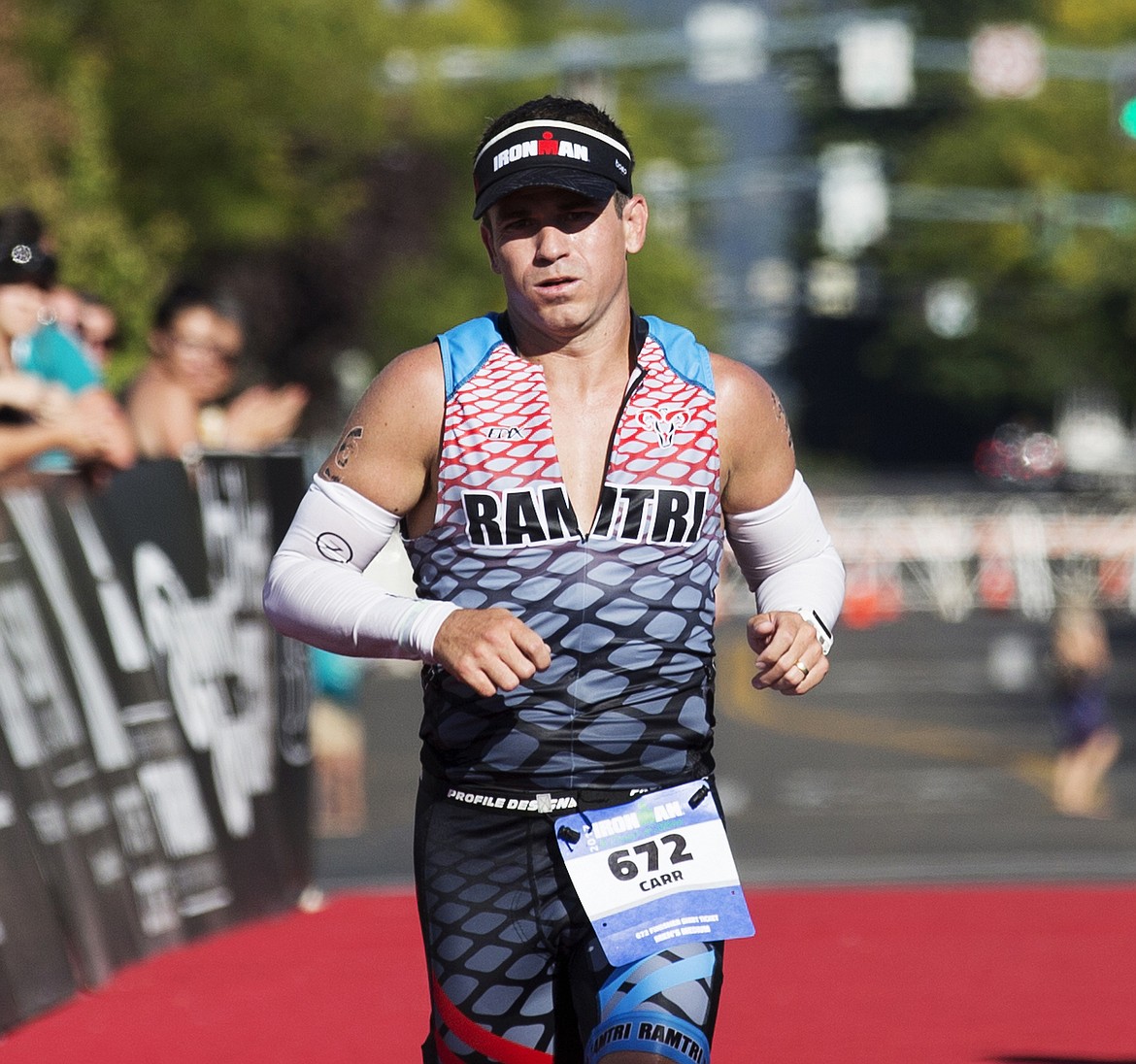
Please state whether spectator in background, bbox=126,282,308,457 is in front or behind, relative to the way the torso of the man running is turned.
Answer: behind

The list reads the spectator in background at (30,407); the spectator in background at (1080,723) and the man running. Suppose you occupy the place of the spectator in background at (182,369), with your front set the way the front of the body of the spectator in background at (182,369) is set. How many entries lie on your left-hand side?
1

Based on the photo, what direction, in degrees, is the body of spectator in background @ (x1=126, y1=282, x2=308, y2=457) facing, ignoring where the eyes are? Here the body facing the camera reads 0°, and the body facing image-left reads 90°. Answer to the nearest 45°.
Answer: approximately 315°
